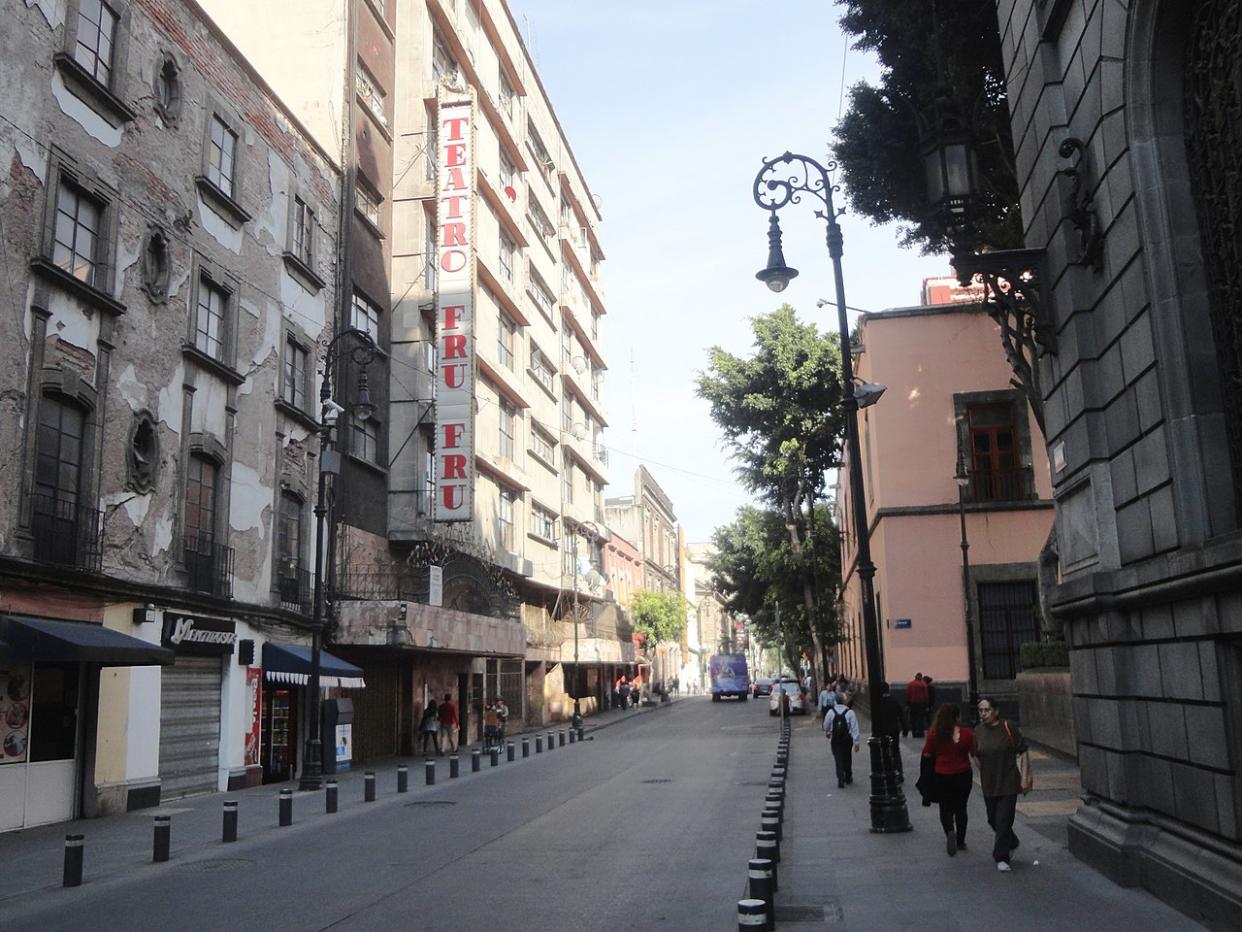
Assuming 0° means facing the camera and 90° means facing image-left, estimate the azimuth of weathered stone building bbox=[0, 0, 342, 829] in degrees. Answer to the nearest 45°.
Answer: approximately 315°

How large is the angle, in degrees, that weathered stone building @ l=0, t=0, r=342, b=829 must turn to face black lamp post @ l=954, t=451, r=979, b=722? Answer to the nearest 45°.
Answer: approximately 45° to its left

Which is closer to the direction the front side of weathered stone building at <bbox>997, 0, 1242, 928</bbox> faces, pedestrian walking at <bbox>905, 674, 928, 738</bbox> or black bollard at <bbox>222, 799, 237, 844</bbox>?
the black bollard

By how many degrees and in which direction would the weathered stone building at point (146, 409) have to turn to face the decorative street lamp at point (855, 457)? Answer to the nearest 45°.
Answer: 0° — it already faces it

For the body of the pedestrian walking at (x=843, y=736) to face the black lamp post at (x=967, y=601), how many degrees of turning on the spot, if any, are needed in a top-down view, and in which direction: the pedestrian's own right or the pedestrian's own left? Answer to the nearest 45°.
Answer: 0° — they already face it

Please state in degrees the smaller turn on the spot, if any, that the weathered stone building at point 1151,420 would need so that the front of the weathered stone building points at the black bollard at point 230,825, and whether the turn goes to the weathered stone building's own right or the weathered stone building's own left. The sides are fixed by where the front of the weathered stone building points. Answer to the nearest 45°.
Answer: approximately 45° to the weathered stone building's own right

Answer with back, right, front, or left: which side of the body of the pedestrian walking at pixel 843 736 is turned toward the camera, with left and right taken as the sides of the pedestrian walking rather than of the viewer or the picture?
back

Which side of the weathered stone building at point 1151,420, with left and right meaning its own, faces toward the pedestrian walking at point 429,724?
right

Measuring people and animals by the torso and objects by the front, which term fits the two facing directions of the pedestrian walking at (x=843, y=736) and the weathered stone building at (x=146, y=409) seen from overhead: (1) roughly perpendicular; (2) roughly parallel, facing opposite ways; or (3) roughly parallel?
roughly perpendicular

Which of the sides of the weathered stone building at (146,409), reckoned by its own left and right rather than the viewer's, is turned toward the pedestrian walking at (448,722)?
left
